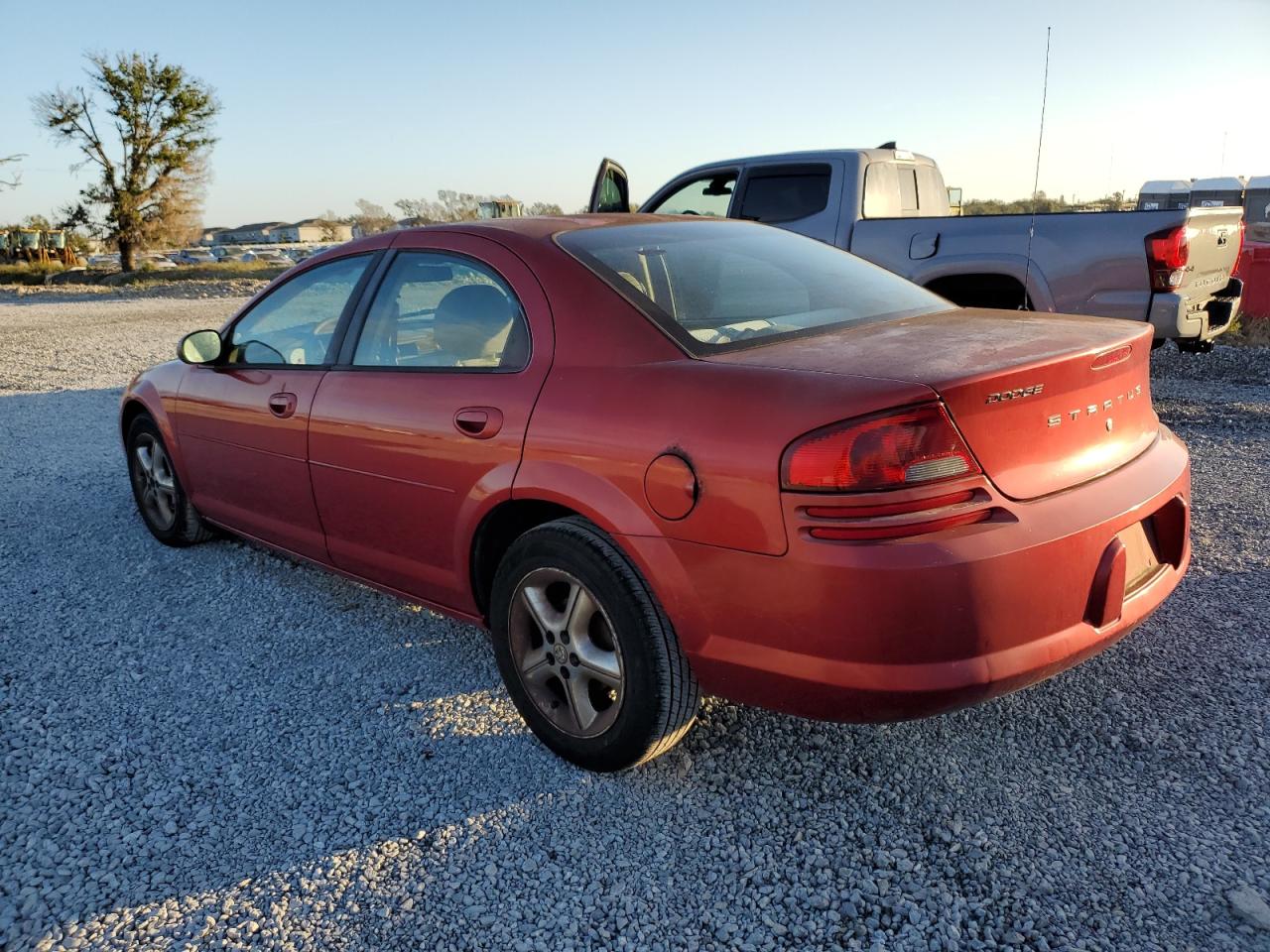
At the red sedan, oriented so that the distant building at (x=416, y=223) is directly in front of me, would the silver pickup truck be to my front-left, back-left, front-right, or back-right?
front-right

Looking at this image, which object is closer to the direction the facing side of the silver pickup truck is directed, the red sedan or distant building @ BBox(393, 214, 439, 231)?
the distant building

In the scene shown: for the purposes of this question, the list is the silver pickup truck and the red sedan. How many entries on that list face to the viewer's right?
0

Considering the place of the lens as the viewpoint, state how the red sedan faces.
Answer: facing away from the viewer and to the left of the viewer

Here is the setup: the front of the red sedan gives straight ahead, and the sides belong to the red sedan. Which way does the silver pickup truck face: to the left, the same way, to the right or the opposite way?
the same way

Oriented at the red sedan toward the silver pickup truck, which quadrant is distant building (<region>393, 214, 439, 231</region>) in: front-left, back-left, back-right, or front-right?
front-left

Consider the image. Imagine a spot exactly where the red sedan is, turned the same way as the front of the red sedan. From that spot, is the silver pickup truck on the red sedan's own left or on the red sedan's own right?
on the red sedan's own right

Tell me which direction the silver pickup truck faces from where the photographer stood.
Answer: facing away from the viewer and to the left of the viewer

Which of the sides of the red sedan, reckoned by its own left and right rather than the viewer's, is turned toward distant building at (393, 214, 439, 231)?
front

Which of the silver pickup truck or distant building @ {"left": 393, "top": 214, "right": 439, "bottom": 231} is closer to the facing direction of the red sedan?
the distant building

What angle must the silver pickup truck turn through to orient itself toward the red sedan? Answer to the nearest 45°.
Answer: approximately 135° to its left
